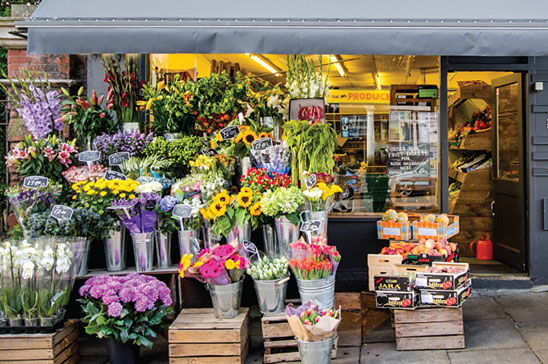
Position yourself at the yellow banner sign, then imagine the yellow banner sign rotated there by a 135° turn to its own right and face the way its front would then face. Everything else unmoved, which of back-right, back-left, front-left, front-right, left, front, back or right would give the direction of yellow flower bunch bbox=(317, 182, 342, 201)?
back-left

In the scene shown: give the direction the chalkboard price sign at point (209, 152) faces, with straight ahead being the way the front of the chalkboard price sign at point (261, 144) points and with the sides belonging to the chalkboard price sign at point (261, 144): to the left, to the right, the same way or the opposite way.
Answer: the same way

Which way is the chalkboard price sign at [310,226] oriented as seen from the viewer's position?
toward the camera

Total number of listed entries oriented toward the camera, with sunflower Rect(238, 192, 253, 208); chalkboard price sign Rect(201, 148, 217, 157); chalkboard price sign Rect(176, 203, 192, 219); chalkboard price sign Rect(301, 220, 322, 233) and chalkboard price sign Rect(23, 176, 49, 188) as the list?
5

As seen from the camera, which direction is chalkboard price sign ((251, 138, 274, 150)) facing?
toward the camera

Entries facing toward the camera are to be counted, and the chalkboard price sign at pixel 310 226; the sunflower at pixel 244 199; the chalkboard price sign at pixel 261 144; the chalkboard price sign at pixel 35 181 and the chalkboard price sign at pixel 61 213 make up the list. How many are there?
5

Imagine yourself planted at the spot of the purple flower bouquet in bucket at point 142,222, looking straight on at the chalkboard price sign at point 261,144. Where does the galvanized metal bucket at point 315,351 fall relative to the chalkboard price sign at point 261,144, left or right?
right

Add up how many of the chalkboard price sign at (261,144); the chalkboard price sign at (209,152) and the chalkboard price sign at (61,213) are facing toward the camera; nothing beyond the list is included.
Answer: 3

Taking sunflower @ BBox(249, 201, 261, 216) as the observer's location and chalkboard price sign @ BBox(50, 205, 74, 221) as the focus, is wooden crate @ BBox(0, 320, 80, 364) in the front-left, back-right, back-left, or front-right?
front-left

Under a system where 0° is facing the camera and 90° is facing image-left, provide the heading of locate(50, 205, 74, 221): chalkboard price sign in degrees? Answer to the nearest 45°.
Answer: approximately 0°

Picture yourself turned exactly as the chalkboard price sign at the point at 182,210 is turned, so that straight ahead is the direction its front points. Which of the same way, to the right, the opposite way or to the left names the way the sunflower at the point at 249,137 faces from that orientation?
the same way

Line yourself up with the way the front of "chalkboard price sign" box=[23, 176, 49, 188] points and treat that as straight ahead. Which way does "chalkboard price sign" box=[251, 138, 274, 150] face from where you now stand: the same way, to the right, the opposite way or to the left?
the same way

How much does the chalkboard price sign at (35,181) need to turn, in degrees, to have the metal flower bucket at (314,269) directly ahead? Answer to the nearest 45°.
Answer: approximately 45° to its left

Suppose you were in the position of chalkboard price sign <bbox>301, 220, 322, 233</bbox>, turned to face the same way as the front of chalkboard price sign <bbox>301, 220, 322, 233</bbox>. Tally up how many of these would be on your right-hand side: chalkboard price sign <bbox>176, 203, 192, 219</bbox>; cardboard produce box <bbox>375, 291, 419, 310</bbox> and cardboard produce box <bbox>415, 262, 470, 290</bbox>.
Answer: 1

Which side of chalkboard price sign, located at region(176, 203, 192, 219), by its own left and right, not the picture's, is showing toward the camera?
front

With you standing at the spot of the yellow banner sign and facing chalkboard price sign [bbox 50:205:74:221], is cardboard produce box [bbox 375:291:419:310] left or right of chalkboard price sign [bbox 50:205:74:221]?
left

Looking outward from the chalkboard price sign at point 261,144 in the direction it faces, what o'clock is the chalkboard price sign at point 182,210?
the chalkboard price sign at point 182,210 is roughly at 2 o'clock from the chalkboard price sign at point 261,144.
